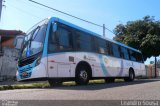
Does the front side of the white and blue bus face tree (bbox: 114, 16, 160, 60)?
no

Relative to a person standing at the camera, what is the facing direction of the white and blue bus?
facing the viewer and to the left of the viewer
